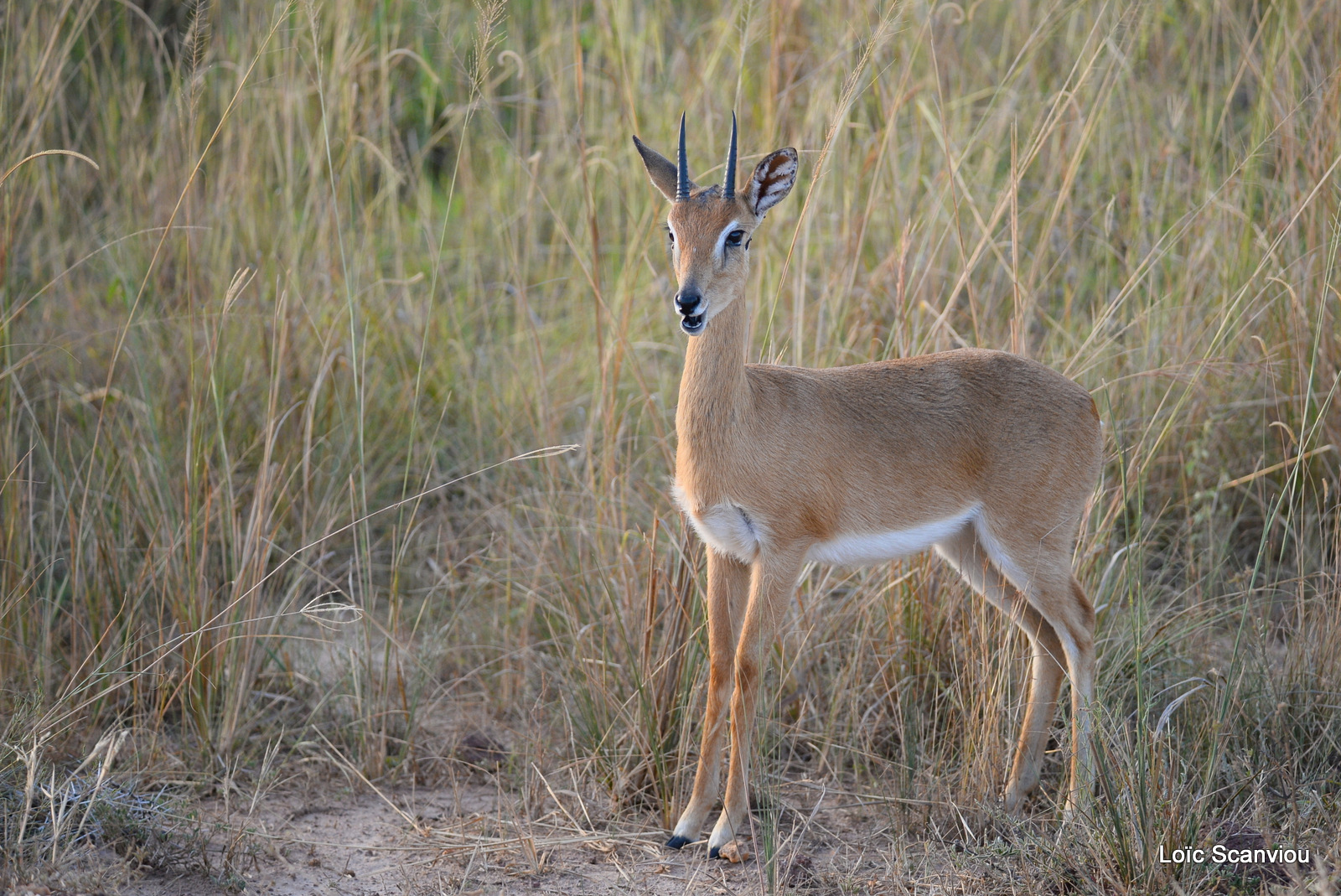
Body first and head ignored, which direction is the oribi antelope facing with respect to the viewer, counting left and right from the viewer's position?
facing the viewer and to the left of the viewer
